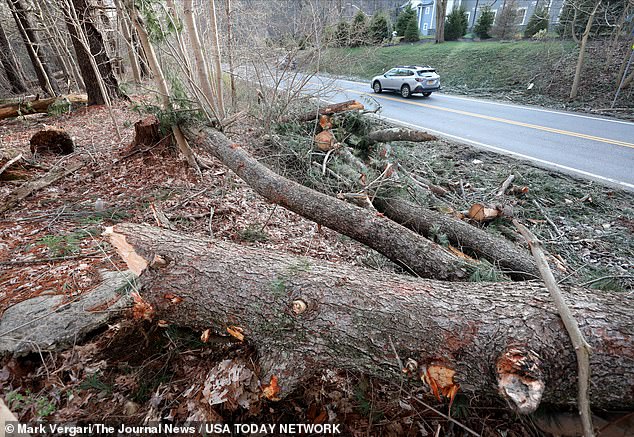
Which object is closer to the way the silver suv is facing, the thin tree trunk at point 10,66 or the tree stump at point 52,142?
the thin tree trunk

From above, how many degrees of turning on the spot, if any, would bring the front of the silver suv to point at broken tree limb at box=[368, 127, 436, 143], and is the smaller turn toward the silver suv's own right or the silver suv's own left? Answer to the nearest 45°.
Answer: approximately 135° to the silver suv's own left

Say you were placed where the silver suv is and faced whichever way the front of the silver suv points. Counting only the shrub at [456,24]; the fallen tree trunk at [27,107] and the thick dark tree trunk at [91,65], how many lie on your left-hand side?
2

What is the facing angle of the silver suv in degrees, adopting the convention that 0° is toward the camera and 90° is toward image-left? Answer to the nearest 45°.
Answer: approximately 135°

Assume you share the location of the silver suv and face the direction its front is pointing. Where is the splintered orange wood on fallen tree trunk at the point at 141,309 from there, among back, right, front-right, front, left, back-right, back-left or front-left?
back-left

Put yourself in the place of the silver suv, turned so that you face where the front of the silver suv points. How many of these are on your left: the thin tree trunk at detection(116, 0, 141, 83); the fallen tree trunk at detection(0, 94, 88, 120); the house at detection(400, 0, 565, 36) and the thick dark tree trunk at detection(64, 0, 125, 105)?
3

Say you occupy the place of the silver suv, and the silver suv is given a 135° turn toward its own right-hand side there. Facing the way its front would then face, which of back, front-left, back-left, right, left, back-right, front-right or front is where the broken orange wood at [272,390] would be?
right

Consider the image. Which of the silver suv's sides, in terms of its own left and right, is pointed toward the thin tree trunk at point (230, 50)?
left

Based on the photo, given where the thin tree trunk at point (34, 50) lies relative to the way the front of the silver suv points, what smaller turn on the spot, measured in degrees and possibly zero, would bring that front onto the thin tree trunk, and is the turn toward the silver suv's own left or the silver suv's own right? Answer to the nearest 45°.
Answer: approximately 90° to the silver suv's own left

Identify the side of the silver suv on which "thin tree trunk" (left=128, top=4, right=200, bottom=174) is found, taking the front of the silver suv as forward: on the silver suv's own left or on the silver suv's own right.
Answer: on the silver suv's own left

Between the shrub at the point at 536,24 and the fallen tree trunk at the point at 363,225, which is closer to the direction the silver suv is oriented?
the shrub

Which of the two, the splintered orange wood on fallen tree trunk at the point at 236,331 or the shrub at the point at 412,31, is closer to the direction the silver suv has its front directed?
the shrub

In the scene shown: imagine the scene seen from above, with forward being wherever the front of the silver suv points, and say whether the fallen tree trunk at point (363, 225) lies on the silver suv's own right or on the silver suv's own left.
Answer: on the silver suv's own left

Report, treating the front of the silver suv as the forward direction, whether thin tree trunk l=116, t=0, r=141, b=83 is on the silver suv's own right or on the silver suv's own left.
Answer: on the silver suv's own left

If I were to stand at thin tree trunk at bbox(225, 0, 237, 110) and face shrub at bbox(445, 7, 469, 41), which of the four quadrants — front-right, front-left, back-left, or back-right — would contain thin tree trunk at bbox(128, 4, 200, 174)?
back-right

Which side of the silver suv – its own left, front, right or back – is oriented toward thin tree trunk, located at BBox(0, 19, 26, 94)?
left

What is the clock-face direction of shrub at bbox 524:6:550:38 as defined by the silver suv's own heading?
The shrub is roughly at 3 o'clock from the silver suv.
